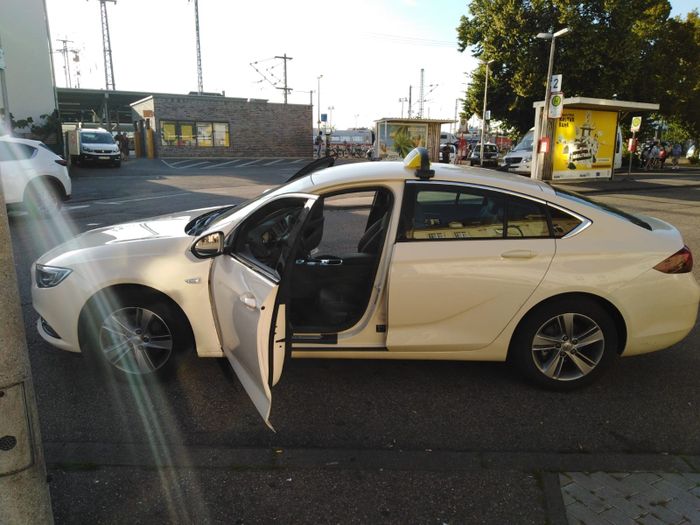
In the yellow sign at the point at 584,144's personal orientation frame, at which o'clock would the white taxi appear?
The white taxi is roughly at 12 o'clock from the yellow sign.

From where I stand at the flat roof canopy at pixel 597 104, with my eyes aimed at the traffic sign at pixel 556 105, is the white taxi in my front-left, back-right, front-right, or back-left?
front-left

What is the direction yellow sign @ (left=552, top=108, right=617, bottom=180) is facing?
toward the camera

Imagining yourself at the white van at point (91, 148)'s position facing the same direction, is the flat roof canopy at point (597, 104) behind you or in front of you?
in front

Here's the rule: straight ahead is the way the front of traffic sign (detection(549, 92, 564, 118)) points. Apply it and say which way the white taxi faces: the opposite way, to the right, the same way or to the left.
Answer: to the right

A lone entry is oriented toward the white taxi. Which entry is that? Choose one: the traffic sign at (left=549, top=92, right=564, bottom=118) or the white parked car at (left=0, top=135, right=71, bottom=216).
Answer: the traffic sign

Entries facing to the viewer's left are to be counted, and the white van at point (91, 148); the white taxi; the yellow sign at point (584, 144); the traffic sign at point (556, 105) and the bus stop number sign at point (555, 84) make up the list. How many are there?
1

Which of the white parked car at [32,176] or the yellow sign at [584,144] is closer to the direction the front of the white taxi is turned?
the white parked car

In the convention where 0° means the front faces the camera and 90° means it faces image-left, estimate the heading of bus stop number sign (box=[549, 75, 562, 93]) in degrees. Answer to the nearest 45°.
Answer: approximately 0°

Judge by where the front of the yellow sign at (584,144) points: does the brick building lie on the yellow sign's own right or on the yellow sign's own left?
on the yellow sign's own right

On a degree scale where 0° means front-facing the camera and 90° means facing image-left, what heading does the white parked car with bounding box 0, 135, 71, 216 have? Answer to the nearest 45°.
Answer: approximately 90°

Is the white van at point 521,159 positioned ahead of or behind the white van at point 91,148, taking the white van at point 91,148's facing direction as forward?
ahead

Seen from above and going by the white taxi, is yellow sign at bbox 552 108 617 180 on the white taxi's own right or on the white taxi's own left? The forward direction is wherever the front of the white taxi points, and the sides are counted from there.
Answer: on the white taxi's own right
